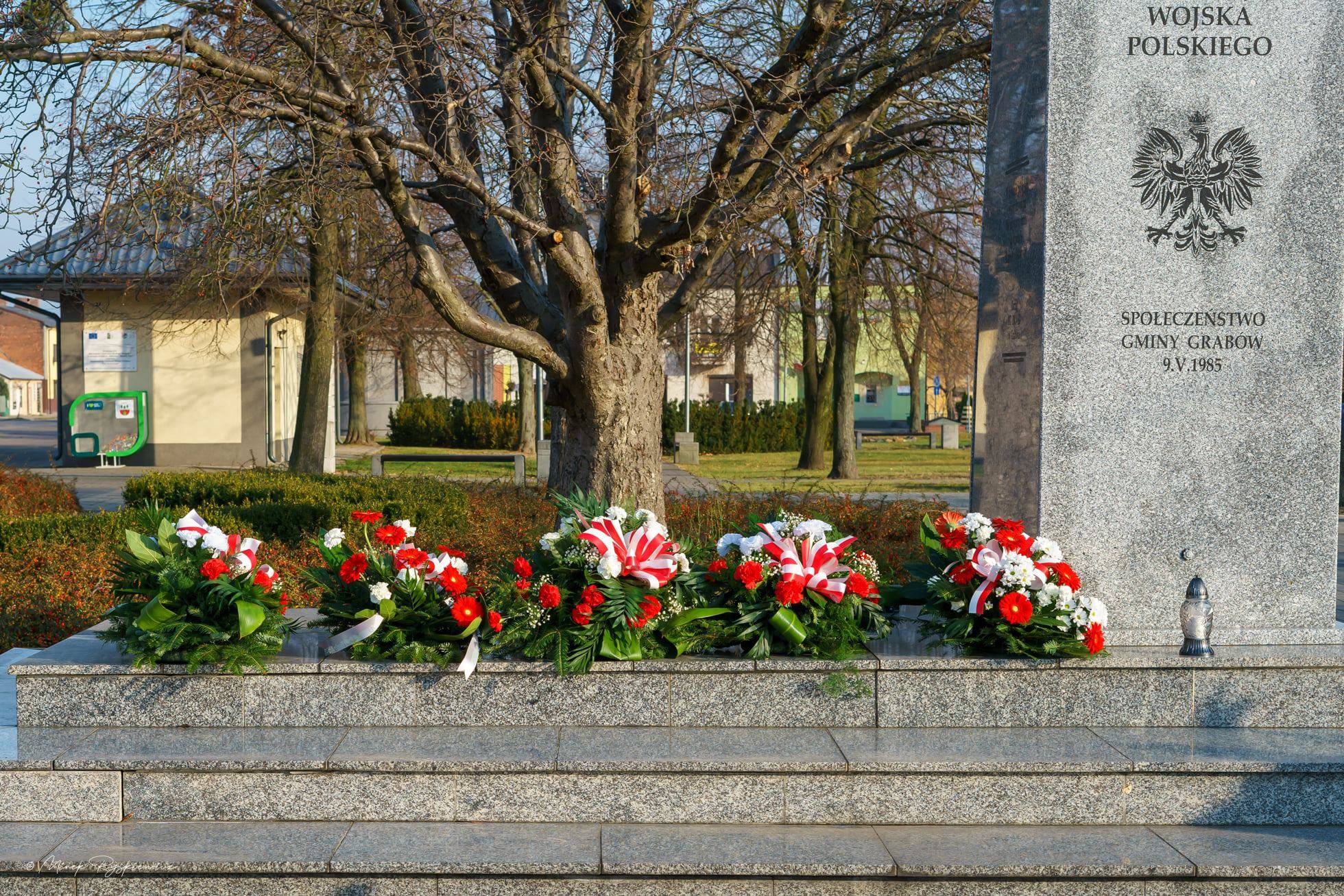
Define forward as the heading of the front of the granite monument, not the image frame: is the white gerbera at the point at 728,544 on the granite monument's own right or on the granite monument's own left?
on the granite monument's own right

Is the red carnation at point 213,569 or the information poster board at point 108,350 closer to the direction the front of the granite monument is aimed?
the red carnation

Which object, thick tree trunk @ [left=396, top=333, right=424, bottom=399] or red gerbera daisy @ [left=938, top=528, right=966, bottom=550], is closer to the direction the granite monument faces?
the red gerbera daisy

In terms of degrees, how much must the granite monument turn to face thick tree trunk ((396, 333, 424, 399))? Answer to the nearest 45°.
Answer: approximately 135° to its right

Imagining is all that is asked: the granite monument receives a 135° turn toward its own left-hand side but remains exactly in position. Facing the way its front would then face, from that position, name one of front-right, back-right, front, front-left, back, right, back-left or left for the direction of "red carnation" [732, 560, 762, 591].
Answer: back

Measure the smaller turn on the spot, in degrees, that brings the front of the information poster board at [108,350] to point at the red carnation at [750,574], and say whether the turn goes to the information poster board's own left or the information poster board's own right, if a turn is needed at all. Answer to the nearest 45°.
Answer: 0° — it already faces it

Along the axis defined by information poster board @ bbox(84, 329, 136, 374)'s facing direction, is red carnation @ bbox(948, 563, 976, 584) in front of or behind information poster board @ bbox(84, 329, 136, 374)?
in front

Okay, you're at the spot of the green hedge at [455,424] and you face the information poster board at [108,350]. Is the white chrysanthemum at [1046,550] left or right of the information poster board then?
left

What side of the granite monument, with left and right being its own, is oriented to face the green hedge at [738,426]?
back

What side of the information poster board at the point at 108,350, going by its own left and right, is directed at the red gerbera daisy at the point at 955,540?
front

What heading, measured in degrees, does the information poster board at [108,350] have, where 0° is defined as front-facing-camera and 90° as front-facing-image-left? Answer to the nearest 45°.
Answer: approximately 0°

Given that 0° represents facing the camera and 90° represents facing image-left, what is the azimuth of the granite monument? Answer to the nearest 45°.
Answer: approximately 0°

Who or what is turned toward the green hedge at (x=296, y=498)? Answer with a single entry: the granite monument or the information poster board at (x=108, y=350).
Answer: the information poster board

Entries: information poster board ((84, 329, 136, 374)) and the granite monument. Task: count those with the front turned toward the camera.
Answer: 2

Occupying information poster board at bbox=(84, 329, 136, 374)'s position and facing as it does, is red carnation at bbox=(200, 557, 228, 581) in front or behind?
in front
